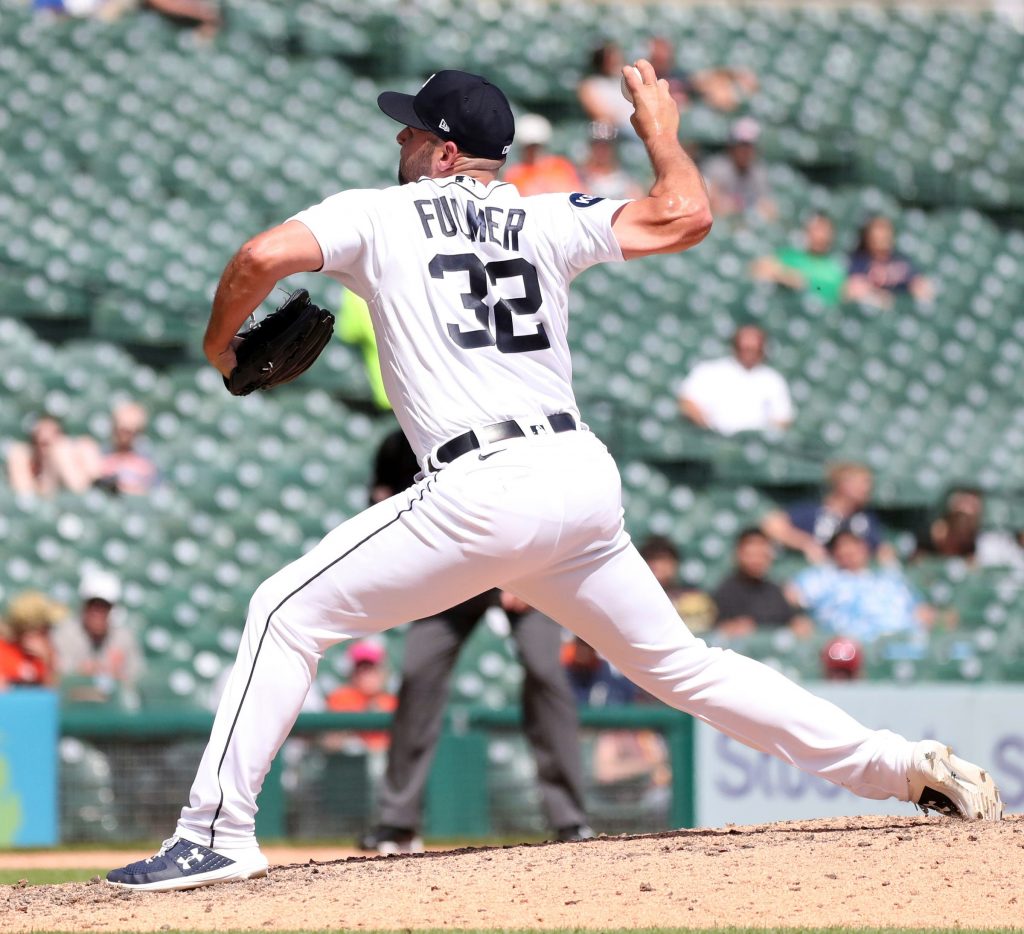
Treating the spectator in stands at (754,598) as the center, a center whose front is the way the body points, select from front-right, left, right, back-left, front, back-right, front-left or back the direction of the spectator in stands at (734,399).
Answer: back

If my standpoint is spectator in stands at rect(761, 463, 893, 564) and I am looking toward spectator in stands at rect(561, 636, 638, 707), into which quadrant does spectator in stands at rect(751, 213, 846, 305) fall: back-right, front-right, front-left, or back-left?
back-right

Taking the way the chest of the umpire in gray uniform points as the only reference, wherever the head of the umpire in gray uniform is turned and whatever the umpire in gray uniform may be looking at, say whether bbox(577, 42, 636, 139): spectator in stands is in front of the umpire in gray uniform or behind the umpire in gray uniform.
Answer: behind

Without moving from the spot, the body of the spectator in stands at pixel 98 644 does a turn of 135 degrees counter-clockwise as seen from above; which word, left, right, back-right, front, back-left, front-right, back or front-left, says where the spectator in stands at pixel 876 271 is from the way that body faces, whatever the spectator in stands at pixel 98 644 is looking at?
front
